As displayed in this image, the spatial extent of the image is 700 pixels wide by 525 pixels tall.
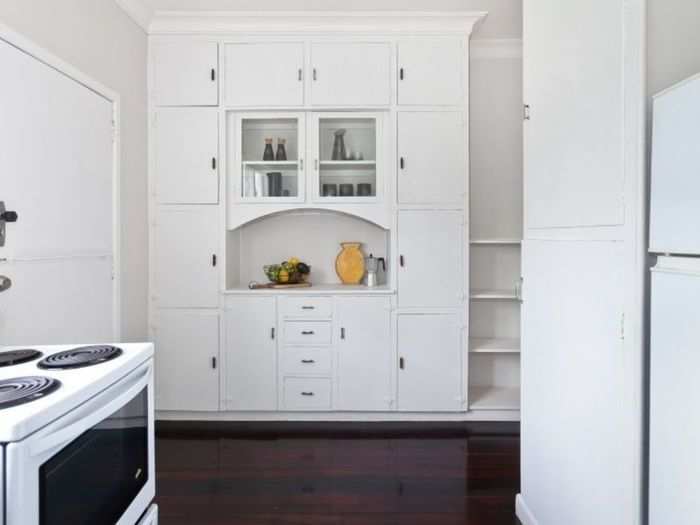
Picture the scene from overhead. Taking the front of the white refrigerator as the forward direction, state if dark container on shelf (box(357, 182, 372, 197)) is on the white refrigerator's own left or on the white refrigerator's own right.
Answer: on the white refrigerator's own right

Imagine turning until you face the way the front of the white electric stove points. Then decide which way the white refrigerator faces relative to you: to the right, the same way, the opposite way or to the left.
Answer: the opposite way

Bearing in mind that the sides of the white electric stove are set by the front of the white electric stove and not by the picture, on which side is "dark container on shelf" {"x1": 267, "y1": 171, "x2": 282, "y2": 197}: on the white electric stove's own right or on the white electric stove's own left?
on the white electric stove's own left

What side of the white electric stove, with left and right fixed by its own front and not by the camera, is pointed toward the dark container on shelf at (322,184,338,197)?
left

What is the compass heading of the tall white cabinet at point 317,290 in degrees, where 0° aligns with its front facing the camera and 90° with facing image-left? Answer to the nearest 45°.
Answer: approximately 0°

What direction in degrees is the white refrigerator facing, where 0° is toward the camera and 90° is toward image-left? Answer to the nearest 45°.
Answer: approximately 45°

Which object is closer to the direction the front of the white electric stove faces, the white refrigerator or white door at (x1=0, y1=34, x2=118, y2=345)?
the white refrigerator

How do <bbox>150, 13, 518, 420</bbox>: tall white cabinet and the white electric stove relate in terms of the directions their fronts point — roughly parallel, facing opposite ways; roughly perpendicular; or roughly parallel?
roughly perpendicular

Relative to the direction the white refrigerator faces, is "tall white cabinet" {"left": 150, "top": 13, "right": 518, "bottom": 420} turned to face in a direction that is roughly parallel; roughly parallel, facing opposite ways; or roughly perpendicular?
roughly perpendicular

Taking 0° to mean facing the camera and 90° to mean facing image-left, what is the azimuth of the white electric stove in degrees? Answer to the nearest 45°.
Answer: approximately 315°
